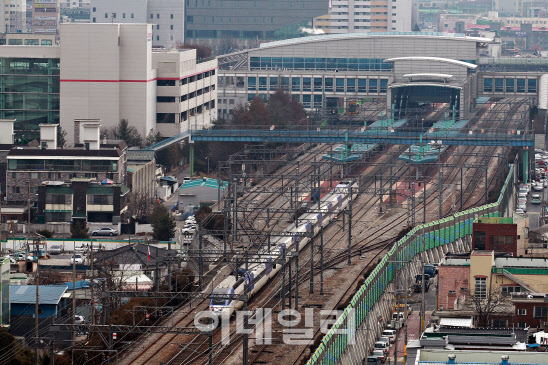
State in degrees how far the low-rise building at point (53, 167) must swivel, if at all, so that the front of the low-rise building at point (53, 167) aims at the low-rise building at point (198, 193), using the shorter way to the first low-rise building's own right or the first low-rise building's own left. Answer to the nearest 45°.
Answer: approximately 90° to the first low-rise building's own left

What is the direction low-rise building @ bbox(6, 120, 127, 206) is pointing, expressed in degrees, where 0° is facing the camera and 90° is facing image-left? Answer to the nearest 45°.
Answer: approximately 0°

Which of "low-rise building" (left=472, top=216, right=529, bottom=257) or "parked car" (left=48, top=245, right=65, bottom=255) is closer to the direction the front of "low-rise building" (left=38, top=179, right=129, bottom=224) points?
the parked car

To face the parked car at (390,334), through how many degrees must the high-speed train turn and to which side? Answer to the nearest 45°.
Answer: approximately 90° to its left

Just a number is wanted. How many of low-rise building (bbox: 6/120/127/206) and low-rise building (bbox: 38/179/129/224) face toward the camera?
2

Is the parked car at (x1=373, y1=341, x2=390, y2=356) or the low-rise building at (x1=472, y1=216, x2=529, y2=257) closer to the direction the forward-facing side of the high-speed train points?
the parked car

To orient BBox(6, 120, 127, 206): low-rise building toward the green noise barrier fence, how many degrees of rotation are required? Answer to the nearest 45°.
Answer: approximately 45° to its left

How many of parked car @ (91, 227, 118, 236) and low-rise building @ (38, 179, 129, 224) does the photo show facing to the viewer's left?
1

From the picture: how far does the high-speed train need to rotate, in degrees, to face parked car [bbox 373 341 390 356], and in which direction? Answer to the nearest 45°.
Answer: approximately 90° to its left

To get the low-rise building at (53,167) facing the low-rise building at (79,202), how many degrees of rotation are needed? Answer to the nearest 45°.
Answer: approximately 45° to its left

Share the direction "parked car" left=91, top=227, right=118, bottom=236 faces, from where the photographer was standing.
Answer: facing to the left of the viewer

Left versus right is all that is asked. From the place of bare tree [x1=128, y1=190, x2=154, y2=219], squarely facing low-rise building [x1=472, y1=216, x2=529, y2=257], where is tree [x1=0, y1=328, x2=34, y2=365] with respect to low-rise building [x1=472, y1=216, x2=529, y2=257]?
right

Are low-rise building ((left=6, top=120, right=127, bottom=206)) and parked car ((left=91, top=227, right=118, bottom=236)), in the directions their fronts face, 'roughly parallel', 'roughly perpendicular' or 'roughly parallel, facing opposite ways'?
roughly perpendicular
